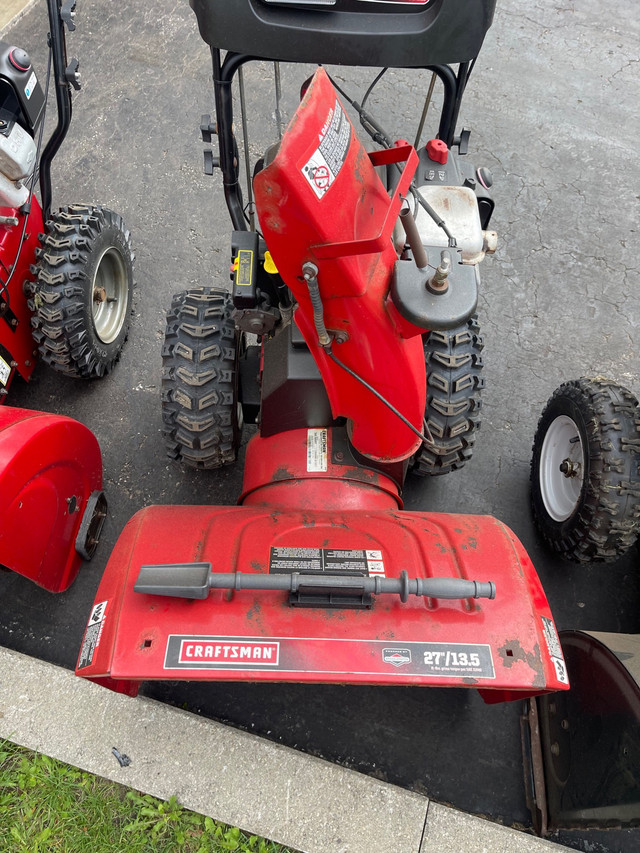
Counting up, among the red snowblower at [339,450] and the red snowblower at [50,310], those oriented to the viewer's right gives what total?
0

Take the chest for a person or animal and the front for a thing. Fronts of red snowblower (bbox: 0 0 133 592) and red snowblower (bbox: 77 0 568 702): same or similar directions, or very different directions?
same or similar directions

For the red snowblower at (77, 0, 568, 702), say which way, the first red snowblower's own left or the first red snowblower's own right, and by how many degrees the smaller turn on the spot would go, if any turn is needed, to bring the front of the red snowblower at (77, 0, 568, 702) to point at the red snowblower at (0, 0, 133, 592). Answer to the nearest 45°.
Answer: approximately 135° to the first red snowblower's own right

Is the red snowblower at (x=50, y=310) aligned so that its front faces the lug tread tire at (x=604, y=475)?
no

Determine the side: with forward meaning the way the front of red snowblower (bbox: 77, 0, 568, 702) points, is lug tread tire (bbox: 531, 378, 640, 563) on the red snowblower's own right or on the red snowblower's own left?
on the red snowblower's own left

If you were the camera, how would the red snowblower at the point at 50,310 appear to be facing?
facing the viewer and to the left of the viewer

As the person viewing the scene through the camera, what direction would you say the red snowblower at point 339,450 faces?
facing the viewer
